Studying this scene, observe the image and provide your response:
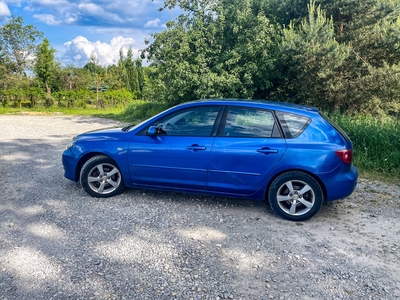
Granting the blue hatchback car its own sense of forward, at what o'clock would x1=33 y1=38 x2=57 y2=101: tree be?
The tree is roughly at 2 o'clock from the blue hatchback car.

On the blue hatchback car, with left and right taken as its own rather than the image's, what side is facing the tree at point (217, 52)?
right

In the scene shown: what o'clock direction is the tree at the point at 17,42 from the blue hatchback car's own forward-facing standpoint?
The tree is roughly at 2 o'clock from the blue hatchback car.

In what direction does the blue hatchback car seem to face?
to the viewer's left

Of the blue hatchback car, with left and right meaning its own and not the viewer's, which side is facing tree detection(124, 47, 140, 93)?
right
